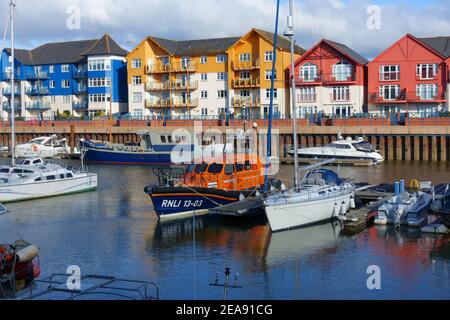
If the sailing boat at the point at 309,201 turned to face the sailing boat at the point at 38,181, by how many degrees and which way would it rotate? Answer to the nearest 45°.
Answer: approximately 90° to its right

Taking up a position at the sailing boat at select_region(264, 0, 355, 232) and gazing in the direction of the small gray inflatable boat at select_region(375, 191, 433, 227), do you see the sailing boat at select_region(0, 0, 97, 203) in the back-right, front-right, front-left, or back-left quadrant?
back-left

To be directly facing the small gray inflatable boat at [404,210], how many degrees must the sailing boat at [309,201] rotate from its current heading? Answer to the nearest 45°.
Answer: approximately 135° to its left
